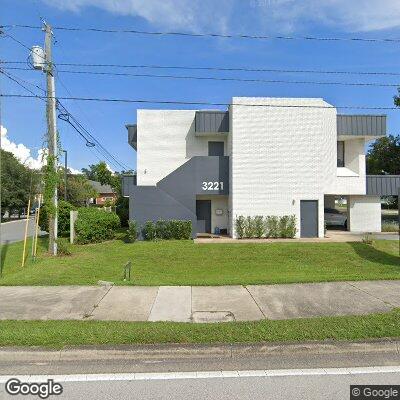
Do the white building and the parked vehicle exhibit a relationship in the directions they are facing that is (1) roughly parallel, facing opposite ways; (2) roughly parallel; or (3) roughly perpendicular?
roughly perpendicular

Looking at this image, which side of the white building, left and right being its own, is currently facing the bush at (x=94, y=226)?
right
